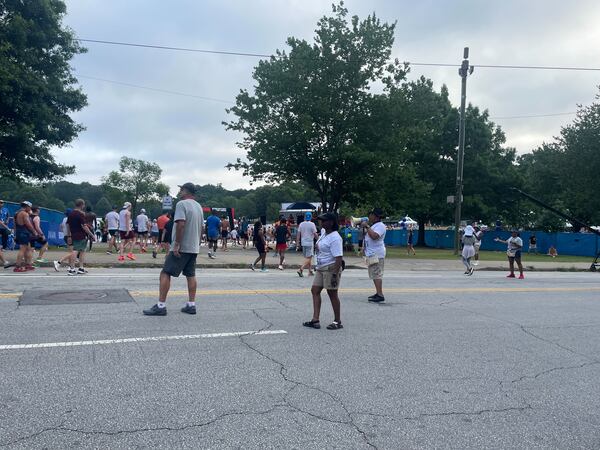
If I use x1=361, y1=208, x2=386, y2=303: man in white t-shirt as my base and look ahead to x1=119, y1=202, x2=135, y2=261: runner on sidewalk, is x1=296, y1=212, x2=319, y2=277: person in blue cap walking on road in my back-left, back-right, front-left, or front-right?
front-right

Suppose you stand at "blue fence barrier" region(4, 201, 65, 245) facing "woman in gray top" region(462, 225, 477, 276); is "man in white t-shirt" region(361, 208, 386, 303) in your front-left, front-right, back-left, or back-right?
front-right

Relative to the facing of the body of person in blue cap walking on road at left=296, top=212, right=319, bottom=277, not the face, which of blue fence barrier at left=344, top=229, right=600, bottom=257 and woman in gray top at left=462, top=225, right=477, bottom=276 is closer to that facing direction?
the blue fence barrier

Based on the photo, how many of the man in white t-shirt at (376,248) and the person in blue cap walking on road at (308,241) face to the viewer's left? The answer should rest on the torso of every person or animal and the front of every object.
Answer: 1

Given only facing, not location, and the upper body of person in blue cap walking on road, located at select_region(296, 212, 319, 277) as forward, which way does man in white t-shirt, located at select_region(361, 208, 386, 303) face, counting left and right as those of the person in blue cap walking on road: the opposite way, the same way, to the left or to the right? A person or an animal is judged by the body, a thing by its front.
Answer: to the left

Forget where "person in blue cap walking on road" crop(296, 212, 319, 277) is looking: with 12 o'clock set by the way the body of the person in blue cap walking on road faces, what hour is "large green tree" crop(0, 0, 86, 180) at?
The large green tree is roughly at 10 o'clock from the person in blue cap walking on road.

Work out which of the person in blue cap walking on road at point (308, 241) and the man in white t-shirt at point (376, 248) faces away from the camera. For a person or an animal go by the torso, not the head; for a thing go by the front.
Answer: the person in blue cap walking on road

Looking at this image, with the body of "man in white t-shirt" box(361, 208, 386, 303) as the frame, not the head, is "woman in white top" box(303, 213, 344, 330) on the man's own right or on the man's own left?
on the man's own left

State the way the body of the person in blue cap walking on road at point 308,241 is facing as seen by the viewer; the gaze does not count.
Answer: away from the camera

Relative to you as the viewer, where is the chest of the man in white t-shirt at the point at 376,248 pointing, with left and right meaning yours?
facing to the left of the viewer
